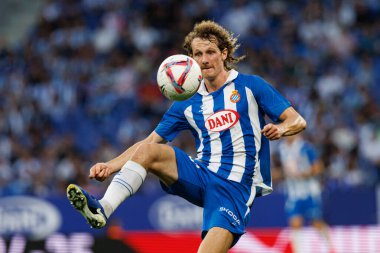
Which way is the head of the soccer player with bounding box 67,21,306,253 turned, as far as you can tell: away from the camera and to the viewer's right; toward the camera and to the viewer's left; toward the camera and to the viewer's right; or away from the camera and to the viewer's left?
toward the camera and to the viewer's left
